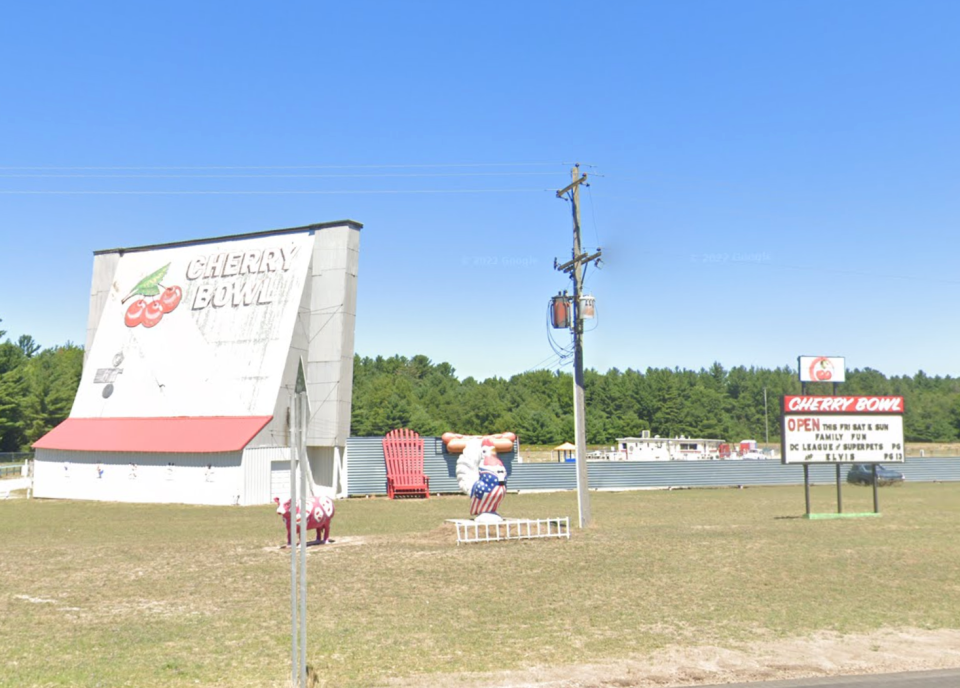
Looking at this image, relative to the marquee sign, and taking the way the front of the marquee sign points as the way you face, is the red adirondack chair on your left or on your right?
on your right

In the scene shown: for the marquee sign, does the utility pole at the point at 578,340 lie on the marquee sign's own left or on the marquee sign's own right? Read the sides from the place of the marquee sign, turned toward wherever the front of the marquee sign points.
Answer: on the marquee sign's own right

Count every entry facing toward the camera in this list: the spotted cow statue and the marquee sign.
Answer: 1

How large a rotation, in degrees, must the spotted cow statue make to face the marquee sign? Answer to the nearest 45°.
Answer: approximately 180°

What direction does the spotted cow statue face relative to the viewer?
to the viewer's left

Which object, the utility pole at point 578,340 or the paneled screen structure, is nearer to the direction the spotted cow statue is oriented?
the paneled screen structure

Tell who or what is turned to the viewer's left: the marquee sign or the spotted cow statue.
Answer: the spotted cow statue

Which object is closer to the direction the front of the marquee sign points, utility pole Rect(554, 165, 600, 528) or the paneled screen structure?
the utility pole

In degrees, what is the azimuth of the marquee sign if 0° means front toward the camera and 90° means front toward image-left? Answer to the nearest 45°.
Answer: approximately 0°

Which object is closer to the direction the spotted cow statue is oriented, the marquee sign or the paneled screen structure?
the paneled screen structure
